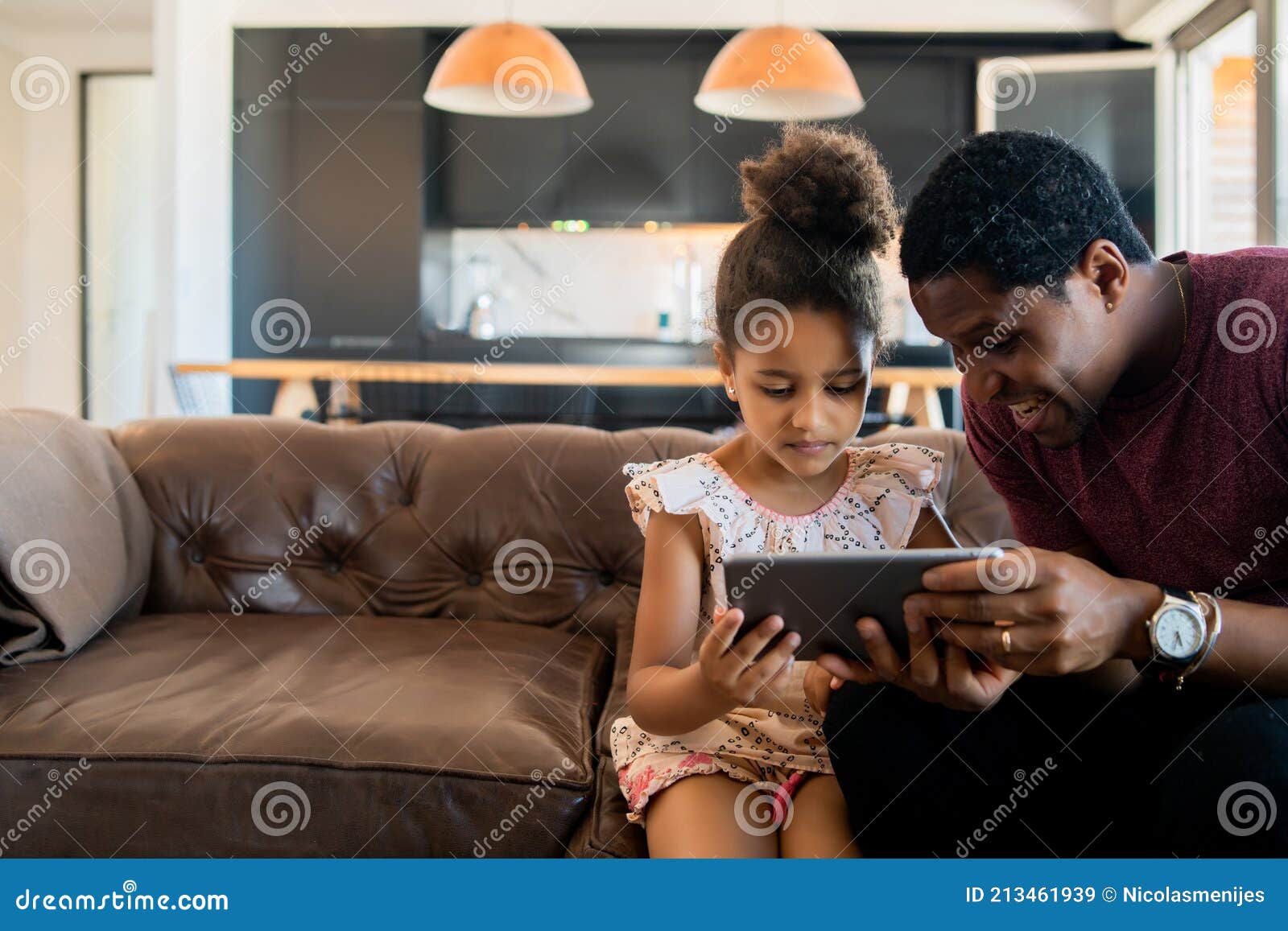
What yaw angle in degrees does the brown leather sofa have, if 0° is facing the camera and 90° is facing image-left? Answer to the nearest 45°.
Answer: approximately 0°

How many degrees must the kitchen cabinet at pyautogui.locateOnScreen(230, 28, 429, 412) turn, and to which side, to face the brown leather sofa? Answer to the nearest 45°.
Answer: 0° — it already faces it

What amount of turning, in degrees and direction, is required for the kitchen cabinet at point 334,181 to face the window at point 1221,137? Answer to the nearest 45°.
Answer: approximately 45° to its left

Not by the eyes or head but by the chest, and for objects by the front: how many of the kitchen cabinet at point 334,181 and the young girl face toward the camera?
2

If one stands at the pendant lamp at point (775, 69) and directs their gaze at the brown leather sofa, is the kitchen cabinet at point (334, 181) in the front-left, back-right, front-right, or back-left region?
back-right

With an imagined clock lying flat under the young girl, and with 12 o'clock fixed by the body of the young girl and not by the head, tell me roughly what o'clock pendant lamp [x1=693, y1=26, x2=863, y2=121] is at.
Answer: The pendant lamp is roughly at 6 o'clock from the young girl.

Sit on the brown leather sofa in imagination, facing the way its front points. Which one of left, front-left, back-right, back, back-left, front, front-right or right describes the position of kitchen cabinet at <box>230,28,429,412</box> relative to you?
back

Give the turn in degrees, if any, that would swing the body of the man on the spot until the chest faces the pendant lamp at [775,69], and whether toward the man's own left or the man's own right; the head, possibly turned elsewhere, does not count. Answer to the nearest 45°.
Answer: approximately 135° to the man's own right
